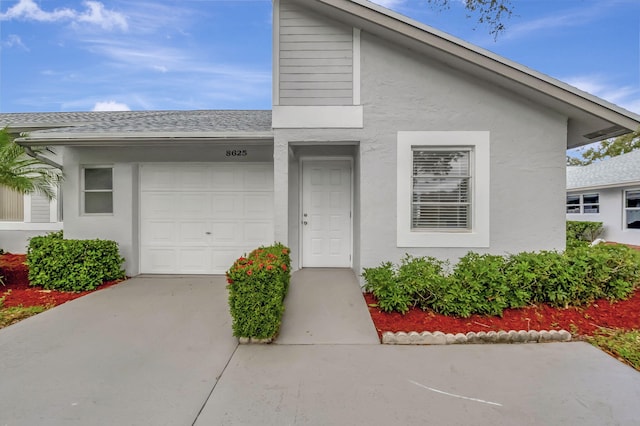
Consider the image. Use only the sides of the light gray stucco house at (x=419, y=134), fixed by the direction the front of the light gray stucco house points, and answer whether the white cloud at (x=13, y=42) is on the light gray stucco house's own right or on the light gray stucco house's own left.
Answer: on the light gray stucco house's own right

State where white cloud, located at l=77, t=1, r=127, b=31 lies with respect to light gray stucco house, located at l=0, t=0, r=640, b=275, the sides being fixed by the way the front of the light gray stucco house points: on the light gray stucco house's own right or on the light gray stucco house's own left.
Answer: on the light gray stucco house's own right

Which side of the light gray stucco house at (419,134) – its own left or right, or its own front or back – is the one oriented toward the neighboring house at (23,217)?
right

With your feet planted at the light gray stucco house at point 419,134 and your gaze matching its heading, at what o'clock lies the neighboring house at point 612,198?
The neighboring house is roughly at 8 o'clock from the light gray stucco house.

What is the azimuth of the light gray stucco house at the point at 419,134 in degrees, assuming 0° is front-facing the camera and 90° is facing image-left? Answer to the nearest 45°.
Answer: approximately 0°
